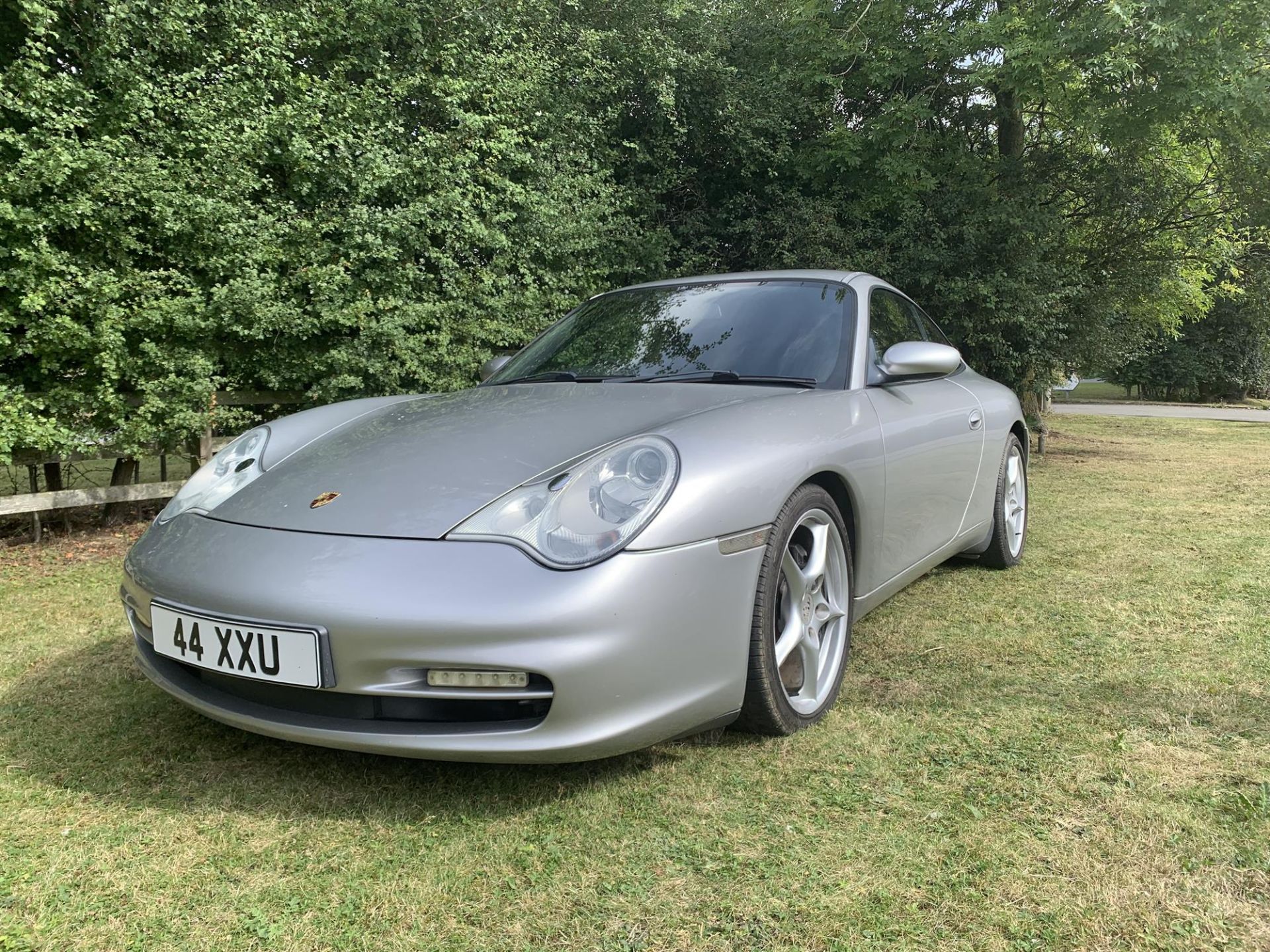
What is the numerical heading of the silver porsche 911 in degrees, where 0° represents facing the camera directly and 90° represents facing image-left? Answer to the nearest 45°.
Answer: approximately 45°

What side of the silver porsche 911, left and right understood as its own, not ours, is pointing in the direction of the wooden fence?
right
